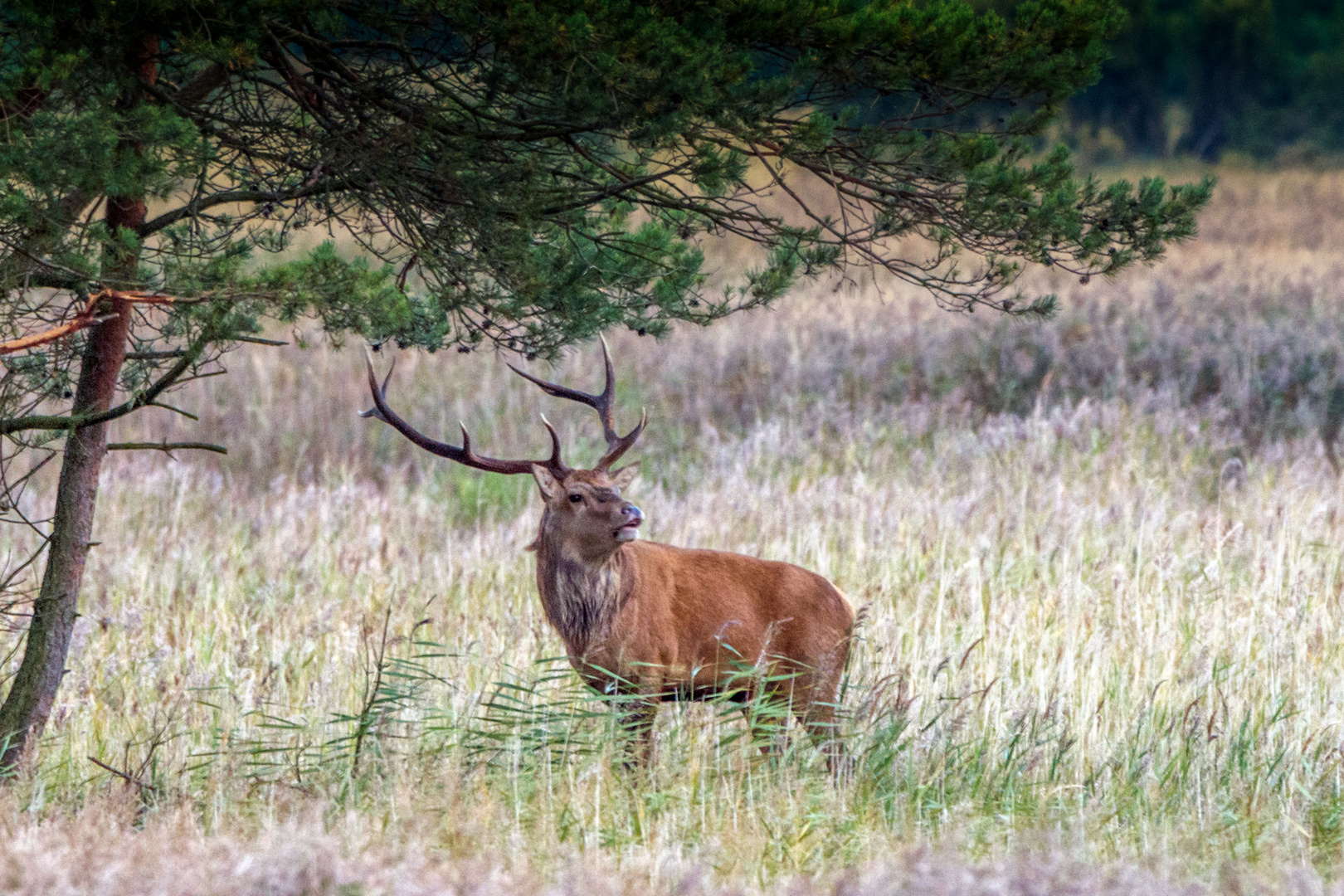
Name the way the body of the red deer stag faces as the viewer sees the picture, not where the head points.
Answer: to the viewer's left
